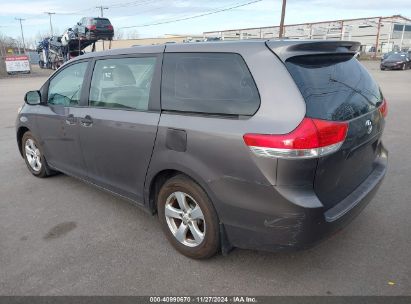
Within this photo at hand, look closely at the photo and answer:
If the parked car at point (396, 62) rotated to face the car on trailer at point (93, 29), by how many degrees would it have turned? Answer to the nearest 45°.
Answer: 0° — it already faces it

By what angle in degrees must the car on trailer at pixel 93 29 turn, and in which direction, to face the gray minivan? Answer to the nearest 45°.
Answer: approximately 135° to its left

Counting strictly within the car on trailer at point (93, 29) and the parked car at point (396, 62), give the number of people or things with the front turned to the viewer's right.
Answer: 0

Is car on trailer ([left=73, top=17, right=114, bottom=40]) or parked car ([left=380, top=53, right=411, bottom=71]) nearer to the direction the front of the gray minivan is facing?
the car on trailer

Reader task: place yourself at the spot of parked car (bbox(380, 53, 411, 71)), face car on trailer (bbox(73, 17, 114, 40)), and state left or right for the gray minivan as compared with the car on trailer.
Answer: left

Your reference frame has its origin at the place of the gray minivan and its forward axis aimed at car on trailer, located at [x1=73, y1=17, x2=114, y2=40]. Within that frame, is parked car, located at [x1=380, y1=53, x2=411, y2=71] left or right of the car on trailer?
right

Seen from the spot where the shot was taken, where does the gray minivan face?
facing away from the viewer and to the left of the viewer

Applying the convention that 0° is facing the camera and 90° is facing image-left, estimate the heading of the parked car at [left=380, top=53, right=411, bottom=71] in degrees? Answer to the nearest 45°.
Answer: approximately 45°

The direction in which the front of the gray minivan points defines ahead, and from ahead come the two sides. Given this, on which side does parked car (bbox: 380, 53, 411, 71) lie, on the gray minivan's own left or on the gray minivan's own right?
on the gray minivan's own right

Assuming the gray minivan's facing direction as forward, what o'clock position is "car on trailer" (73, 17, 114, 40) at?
The car on trailer is roughly at 1 o'clock from the gray minivan.

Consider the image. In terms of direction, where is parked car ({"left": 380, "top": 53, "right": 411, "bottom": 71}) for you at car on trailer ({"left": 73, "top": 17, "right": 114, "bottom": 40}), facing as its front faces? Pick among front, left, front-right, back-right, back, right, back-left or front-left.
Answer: back-right

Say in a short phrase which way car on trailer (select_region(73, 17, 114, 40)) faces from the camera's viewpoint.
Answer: facing away from the viewer and to the left of the viewer

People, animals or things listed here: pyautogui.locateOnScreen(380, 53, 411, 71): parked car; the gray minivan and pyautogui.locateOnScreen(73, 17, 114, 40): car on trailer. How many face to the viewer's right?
0

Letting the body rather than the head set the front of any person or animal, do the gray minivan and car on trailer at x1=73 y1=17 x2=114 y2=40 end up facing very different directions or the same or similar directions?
same or similar directions

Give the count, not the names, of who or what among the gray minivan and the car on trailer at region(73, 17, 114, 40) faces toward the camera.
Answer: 0
